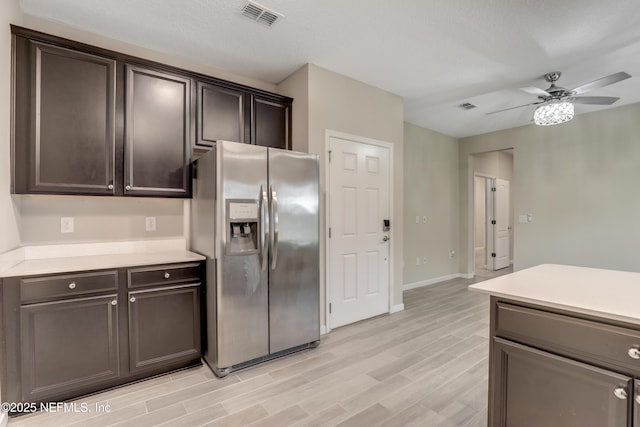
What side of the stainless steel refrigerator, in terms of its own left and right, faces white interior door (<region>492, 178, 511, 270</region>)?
left

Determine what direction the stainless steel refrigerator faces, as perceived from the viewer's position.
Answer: facing the viewer and to the right of the viewer

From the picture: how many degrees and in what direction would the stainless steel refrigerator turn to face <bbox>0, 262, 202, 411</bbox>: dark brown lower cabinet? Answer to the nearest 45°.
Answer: approximately 135° to its right

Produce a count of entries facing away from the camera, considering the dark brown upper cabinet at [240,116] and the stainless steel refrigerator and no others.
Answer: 0

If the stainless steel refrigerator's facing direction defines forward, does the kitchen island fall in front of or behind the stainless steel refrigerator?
in front

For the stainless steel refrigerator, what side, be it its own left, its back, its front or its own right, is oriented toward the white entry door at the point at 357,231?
left

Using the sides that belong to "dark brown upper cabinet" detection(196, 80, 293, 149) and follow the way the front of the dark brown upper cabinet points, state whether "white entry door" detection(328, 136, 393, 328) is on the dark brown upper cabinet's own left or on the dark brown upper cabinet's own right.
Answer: on the dark brown upper cabinet's own left

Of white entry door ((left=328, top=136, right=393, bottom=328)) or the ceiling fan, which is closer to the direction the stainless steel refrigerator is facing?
the ceiling fan
